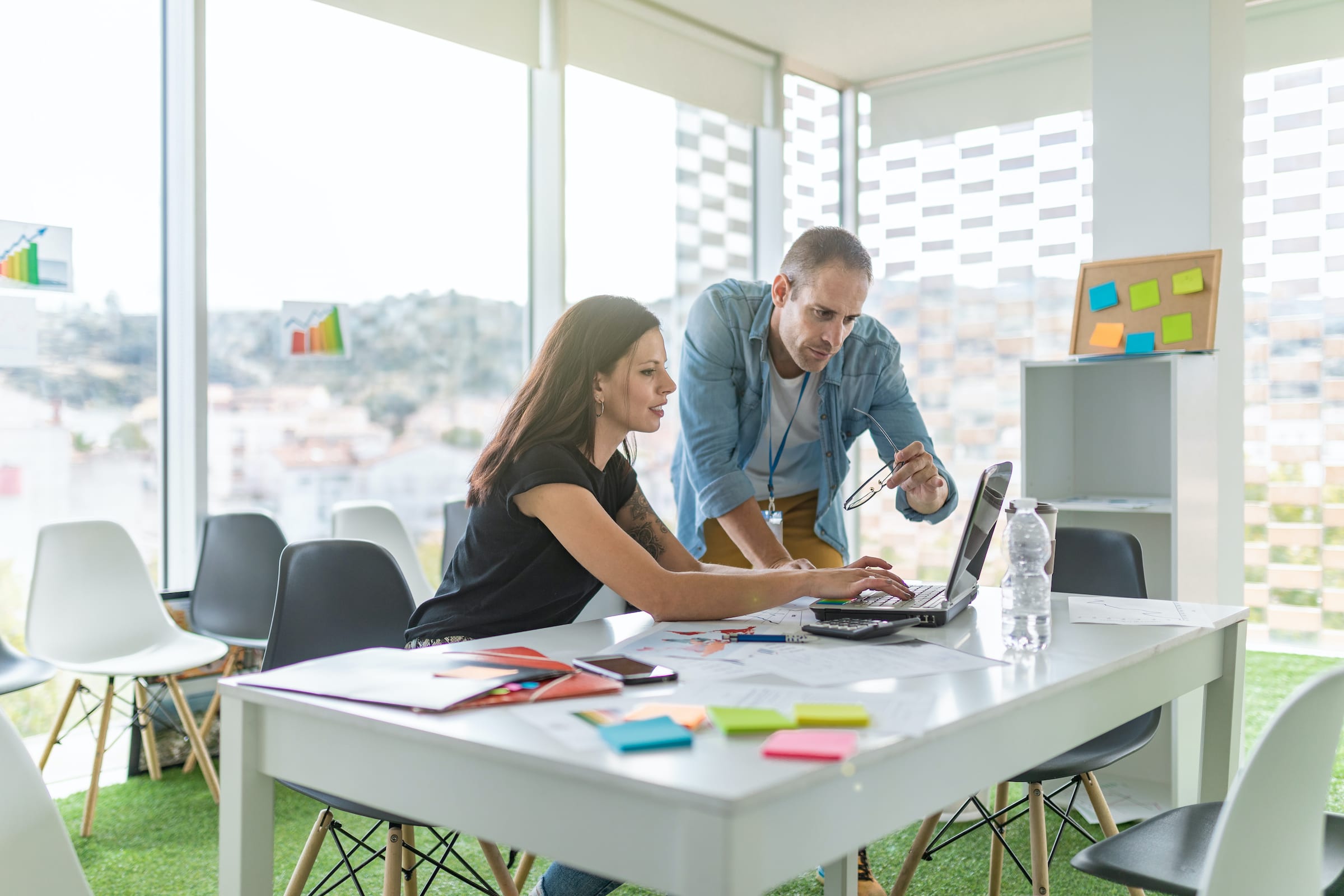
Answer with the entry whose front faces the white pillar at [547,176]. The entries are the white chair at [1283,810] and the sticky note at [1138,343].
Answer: the white chair

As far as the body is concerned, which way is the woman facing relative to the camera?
to the viewer's right

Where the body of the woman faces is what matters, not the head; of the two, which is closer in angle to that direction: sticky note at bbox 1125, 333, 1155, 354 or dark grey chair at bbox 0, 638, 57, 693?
the sticky note

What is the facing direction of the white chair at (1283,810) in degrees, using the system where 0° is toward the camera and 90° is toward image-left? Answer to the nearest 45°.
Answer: approximately 135°

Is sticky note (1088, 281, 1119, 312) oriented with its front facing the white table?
yes

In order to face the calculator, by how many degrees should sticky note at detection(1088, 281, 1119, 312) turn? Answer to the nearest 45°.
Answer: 0° — it already faces it

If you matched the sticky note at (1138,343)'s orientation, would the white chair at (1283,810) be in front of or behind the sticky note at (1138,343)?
in front

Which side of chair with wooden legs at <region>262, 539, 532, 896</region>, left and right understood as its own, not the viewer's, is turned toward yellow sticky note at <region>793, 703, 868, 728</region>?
front

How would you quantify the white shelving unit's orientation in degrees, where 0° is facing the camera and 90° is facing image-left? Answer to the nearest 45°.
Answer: approximately 45°

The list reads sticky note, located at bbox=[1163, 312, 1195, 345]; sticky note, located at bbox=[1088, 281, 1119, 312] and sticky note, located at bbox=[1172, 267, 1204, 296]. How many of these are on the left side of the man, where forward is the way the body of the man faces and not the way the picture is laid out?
3

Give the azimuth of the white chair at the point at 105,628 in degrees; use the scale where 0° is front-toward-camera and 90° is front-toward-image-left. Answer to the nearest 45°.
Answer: approximately 315°
